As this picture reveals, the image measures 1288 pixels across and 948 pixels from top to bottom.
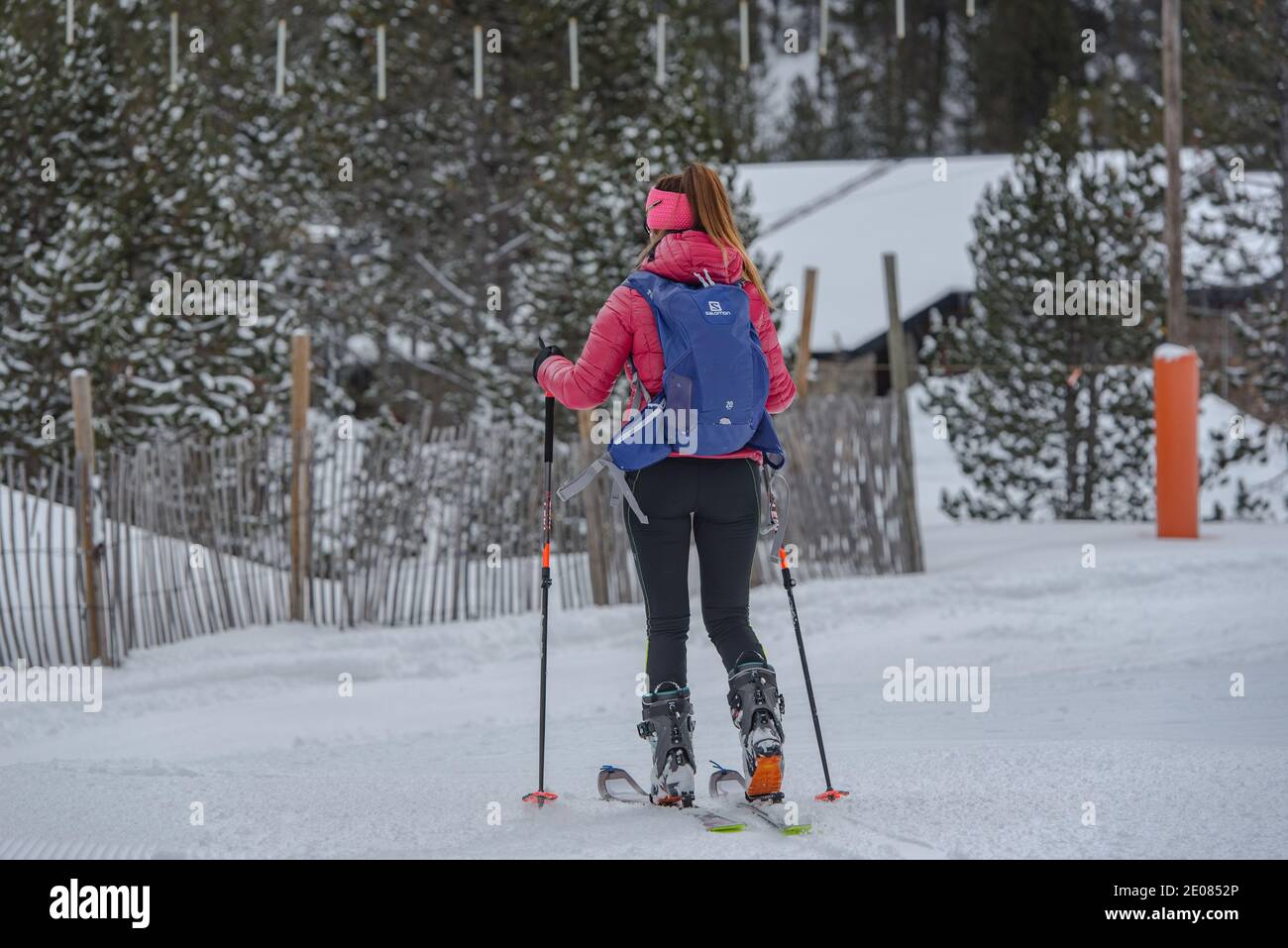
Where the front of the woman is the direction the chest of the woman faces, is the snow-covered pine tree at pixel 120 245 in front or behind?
in front

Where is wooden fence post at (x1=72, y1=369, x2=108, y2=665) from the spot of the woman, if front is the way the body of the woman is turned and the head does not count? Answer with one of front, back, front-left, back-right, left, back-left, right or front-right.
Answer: front-left

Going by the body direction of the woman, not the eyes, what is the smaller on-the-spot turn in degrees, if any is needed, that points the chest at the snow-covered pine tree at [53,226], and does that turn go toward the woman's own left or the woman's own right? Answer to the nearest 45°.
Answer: approximately 45° to the woman's own left

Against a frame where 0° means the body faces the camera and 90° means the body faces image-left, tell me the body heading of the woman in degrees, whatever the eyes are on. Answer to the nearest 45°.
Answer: approximately 180°

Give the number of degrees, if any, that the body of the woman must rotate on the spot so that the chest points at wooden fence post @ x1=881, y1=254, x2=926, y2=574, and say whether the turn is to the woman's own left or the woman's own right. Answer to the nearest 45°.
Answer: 0° — they already face it

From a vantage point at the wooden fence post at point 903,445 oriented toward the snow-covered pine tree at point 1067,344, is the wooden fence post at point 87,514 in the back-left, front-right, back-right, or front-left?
back-left
